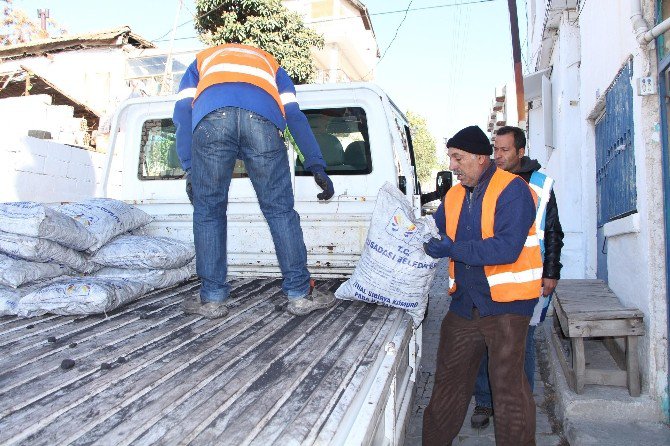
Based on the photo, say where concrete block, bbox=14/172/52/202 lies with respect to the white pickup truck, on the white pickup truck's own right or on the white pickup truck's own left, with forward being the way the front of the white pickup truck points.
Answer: on the white pickup truck's own left

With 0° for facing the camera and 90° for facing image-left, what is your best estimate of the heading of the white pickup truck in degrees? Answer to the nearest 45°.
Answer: approximately 225°

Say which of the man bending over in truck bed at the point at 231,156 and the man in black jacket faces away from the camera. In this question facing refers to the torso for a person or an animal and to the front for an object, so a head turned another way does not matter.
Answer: the man bending over in truck bed

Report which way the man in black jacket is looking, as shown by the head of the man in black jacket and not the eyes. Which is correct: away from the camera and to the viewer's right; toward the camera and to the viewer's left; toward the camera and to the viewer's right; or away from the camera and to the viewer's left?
toward the camera and to the viewer's left

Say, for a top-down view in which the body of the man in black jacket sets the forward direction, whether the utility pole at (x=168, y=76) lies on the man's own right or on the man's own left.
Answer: on the man's own right

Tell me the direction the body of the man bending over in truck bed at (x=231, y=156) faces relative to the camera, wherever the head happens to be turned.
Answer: away from the camera

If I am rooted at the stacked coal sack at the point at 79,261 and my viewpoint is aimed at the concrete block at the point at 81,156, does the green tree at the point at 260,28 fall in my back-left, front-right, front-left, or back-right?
front-right

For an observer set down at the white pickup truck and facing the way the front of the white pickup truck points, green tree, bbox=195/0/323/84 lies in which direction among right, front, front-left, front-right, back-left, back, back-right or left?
front-left

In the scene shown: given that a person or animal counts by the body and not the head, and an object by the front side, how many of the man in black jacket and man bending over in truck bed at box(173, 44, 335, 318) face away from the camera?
1
